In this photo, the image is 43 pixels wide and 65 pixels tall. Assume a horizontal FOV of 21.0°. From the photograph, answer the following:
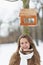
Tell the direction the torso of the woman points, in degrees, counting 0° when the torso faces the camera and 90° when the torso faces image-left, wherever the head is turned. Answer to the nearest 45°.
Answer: approximately 0°

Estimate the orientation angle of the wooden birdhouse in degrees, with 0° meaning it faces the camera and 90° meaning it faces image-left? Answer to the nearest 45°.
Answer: approximately 0°

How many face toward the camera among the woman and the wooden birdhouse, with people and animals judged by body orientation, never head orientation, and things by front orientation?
2
